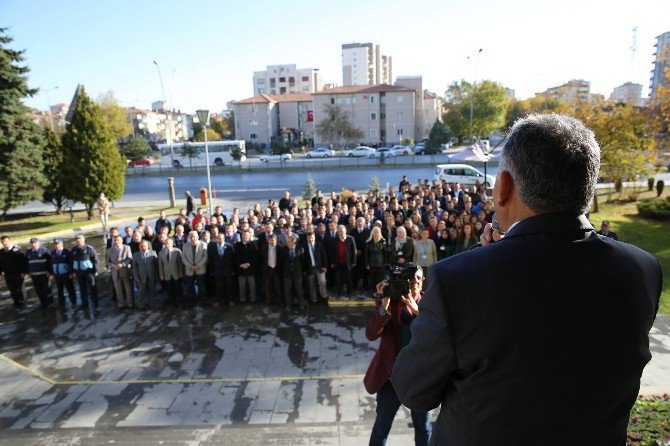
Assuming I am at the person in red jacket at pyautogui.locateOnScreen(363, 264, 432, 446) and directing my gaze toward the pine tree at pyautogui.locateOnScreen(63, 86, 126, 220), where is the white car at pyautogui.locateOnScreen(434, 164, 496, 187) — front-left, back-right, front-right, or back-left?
front-right

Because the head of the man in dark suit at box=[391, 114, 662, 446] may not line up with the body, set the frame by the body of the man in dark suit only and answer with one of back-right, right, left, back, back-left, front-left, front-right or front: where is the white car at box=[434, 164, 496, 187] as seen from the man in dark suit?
front-right

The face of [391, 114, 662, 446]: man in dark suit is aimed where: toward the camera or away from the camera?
away from the camera

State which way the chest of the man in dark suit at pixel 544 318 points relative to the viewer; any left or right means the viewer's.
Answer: facing away from the viewer and to the left of the viewer

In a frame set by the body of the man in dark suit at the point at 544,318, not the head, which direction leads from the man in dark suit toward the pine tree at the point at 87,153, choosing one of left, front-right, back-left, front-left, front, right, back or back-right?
front

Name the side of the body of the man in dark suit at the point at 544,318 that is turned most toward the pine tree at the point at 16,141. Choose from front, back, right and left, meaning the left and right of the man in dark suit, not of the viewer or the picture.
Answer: front

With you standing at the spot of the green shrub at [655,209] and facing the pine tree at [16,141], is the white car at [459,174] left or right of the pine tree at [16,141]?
right

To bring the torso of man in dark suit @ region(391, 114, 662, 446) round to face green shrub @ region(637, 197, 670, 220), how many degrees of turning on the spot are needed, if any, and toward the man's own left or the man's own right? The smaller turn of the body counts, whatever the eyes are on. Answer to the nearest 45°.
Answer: approximately 45° to the man's own right
